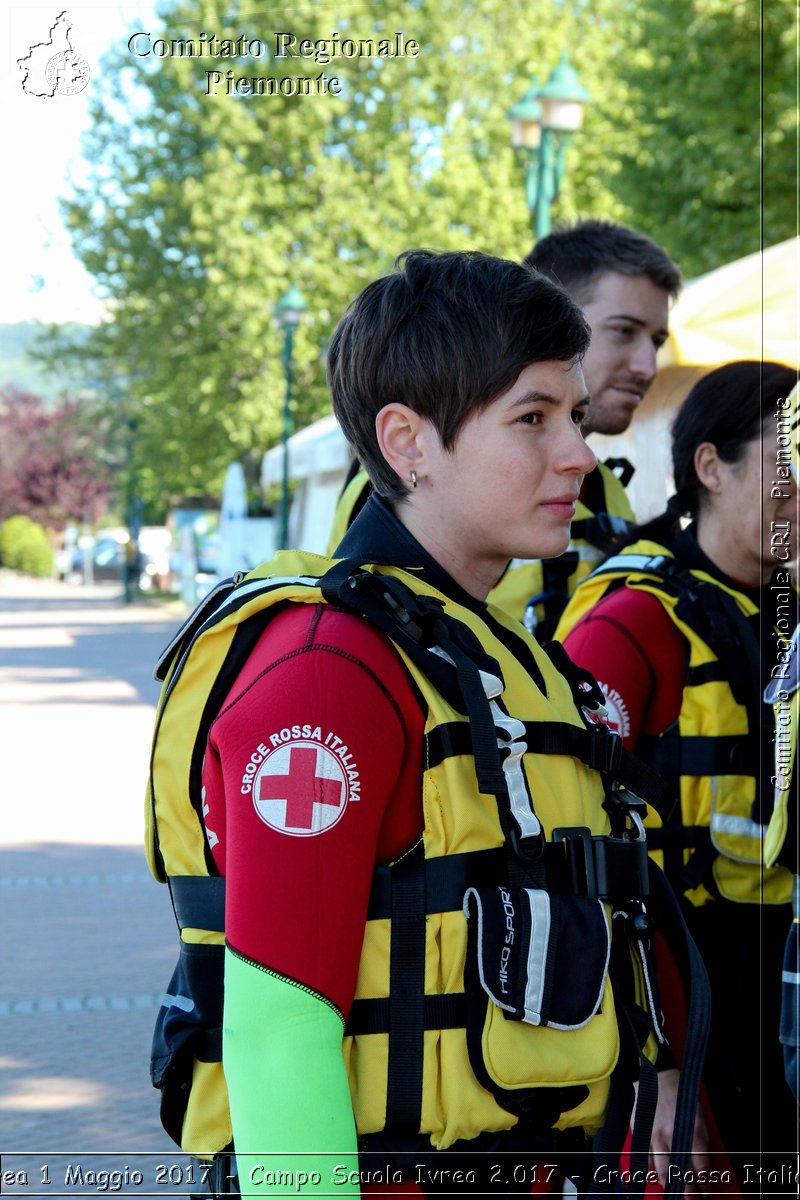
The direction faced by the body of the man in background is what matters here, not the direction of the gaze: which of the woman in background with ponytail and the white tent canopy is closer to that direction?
the woman in background with ponytail

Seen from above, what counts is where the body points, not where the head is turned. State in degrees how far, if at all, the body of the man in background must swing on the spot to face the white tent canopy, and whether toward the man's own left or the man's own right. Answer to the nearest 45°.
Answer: approximately 135° to the man's own left

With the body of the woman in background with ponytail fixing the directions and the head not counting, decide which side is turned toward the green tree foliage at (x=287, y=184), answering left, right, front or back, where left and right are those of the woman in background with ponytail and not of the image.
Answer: left

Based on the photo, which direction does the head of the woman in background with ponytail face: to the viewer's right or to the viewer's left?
to the viewer's right

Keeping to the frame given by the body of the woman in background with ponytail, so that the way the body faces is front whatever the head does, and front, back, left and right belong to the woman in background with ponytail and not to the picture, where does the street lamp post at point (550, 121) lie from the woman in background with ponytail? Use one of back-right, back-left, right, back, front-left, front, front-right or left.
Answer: left

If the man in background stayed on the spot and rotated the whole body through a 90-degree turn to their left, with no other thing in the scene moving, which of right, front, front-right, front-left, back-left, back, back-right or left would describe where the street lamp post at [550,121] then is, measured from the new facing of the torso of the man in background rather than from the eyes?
front-left

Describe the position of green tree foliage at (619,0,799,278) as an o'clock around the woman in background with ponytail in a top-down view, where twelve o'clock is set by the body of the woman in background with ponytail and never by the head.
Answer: The green tree foliage is roughly at 9 o'clock from the woman in background with ponytail.

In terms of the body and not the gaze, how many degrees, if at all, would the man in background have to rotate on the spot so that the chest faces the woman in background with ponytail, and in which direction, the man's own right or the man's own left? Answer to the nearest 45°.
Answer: approximately 45° to the man's own right

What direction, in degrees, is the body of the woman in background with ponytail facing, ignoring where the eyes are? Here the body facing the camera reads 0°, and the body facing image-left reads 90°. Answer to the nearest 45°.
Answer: approximately 270°

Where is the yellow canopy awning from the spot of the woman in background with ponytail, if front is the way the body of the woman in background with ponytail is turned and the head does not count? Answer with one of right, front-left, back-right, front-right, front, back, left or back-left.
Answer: left

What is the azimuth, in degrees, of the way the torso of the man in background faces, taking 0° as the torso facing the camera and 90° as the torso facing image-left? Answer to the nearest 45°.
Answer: approximately 315°
